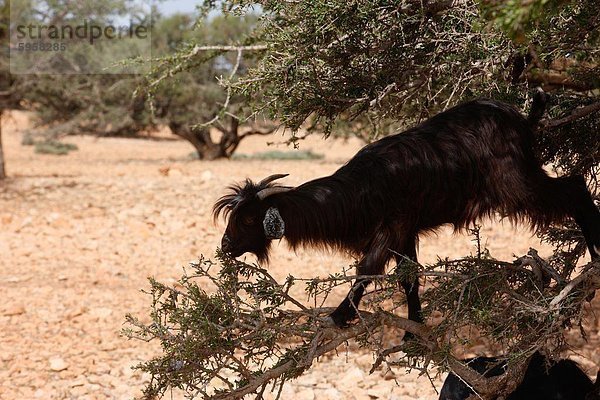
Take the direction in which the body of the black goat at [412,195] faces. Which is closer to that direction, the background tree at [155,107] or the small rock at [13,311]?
the small rock

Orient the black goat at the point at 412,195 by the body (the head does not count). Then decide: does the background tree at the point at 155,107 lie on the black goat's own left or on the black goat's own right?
on the black goat's own right

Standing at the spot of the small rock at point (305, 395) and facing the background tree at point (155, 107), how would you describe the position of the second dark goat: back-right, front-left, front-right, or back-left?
back-right

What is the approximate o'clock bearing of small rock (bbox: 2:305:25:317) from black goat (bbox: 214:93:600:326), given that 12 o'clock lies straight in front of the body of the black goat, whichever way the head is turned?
The small rock is roughly at 1 o'clock from the black goat.

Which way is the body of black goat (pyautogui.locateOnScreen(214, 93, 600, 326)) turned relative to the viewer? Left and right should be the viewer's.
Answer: facing to the left of the viewer
